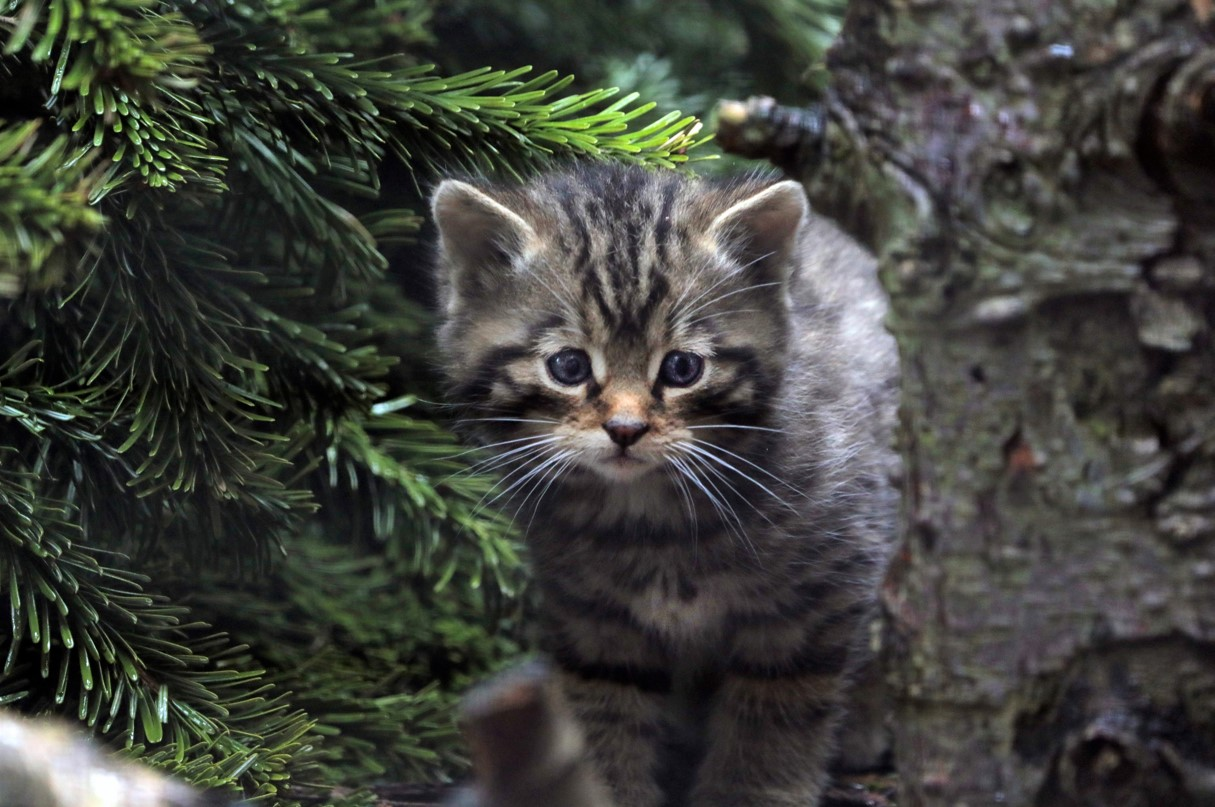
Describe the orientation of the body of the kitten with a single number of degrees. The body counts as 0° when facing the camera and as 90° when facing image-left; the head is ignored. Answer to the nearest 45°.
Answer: approximately 0°
